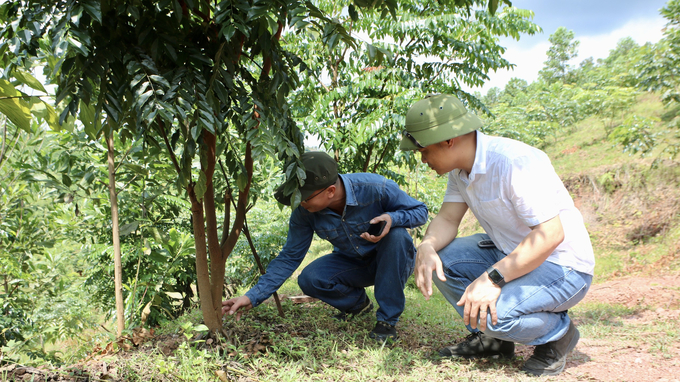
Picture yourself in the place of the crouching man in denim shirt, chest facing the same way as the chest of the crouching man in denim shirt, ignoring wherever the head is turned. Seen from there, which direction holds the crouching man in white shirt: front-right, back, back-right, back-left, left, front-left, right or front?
left

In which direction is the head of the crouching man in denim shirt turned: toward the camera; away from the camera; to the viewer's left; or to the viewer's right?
to the viewer's left

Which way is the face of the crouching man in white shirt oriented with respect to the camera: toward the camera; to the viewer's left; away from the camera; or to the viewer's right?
to the viewer's left

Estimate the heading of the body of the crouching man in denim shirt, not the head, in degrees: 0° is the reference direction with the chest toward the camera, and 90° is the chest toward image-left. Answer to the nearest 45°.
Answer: approximately 45°
